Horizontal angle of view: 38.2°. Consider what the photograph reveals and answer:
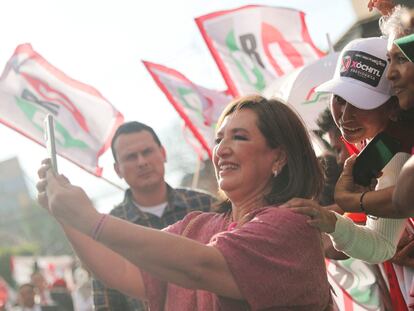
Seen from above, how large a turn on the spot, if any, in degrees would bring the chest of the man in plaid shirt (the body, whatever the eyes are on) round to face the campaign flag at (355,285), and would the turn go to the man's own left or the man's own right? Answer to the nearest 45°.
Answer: approximately 45° to the man's own left

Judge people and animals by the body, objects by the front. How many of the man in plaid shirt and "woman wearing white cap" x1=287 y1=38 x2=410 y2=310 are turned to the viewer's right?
0

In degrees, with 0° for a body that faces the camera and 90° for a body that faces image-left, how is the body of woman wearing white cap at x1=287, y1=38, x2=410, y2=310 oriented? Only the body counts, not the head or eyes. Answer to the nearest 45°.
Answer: approximately 45°

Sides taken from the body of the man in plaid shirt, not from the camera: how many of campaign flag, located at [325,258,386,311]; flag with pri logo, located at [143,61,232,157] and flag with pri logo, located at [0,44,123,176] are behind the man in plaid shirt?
2

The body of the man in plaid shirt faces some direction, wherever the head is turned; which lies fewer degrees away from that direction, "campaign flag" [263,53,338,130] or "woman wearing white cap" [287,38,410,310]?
the woman wearing white cap

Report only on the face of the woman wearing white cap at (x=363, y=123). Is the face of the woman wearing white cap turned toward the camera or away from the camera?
toward the camera

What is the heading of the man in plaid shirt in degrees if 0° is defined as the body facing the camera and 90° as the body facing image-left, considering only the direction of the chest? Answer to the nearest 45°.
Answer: approximately 0°

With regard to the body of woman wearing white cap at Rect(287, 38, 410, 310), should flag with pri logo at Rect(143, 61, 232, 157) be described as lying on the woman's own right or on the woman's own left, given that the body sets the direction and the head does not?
on the woman's own right

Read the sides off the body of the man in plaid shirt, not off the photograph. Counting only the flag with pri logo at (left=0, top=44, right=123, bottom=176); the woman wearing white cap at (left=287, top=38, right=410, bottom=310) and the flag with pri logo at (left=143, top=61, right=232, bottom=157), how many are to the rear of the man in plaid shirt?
2

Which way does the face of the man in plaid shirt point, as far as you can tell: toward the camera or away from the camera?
toward the camera

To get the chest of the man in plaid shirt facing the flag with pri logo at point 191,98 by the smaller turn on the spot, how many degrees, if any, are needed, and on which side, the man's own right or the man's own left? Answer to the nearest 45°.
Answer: approximately 180°

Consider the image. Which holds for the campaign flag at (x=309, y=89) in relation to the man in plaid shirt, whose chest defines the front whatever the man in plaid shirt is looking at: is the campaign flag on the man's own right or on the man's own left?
on the man's own left

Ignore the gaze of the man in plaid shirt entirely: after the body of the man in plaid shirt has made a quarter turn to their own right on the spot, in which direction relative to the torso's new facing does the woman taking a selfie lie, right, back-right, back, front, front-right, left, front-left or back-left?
left
